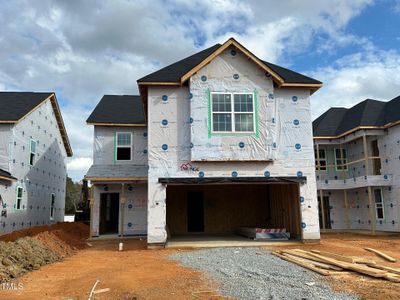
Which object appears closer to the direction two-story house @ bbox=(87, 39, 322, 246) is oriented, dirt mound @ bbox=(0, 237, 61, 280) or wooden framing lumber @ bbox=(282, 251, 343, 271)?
the wooden framing lumber

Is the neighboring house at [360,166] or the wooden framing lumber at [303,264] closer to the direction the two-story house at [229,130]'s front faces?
the wooden framing lumber

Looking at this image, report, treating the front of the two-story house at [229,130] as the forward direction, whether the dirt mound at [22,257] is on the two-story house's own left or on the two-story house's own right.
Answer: on the two-story house's own right

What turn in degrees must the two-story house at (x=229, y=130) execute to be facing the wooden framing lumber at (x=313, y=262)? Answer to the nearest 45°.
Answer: approximately 45° to its left

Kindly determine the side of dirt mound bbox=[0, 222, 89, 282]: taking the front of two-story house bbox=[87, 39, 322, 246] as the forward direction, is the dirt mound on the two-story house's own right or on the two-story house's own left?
on the two-story house's own right

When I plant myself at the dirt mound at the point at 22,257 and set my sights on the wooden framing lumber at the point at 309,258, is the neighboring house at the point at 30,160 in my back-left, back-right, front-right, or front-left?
back-left

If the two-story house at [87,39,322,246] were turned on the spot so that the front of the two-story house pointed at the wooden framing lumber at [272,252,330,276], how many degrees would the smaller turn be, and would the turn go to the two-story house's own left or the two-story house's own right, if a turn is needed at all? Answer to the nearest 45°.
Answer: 0° — it already faces it

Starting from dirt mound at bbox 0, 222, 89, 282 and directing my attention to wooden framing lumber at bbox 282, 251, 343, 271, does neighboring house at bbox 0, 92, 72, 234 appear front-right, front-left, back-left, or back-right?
back-left

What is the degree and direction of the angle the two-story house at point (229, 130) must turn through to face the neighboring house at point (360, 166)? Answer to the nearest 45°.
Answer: approximately 135° to its left

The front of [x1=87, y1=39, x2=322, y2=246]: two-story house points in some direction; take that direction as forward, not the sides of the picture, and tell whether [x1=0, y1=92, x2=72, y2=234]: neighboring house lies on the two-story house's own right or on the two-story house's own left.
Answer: on the two-story house's own right

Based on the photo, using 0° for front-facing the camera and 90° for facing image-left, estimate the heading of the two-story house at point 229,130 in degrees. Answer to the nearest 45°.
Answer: approximately 0°

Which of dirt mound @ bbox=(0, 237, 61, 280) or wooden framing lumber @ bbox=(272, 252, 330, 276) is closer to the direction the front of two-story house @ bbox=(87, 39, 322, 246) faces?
the wooden framing lumber
